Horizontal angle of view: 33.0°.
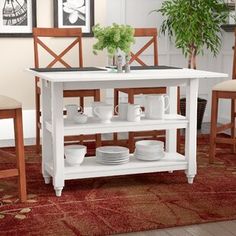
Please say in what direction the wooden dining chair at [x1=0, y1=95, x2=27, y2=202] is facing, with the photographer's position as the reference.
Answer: facing to the right of the viewer

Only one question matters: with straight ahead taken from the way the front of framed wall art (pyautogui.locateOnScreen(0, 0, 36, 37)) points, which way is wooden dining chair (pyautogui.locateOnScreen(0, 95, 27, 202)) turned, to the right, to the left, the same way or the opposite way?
to the left

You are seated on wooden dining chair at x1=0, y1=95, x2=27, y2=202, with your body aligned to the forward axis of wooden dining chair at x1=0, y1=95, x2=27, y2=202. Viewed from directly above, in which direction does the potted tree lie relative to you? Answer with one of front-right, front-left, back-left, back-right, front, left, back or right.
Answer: front-left

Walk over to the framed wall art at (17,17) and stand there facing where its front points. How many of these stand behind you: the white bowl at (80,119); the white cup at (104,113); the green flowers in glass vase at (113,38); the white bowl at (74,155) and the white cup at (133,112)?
0

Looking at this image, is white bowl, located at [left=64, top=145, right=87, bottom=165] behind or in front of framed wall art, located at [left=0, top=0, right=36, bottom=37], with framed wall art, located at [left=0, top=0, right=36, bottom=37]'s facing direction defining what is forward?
in front

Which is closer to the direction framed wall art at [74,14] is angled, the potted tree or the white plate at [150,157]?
the white plate

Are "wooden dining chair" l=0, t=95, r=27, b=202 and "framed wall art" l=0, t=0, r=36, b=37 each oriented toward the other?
no

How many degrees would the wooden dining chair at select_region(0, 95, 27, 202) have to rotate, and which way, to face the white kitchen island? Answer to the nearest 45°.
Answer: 0° — it already faces it

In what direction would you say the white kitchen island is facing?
toward the camera

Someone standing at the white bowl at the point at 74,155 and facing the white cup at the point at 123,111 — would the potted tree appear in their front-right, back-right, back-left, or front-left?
front-left

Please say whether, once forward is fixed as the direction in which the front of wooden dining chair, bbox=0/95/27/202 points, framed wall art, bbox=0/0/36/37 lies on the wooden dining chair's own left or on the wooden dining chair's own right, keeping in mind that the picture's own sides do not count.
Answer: on the wooden dining chair's own left

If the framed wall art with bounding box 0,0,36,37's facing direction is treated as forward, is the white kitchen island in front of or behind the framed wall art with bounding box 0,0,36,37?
in front

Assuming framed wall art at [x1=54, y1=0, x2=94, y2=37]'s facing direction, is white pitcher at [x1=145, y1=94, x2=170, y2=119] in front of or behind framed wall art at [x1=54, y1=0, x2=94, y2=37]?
in front

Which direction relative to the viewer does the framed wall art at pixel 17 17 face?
toward the camera

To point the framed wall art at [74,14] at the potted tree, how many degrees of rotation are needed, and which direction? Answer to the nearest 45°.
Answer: approximately 90° to its left

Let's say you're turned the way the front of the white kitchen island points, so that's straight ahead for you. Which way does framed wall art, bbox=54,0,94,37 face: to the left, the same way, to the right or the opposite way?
the same way
